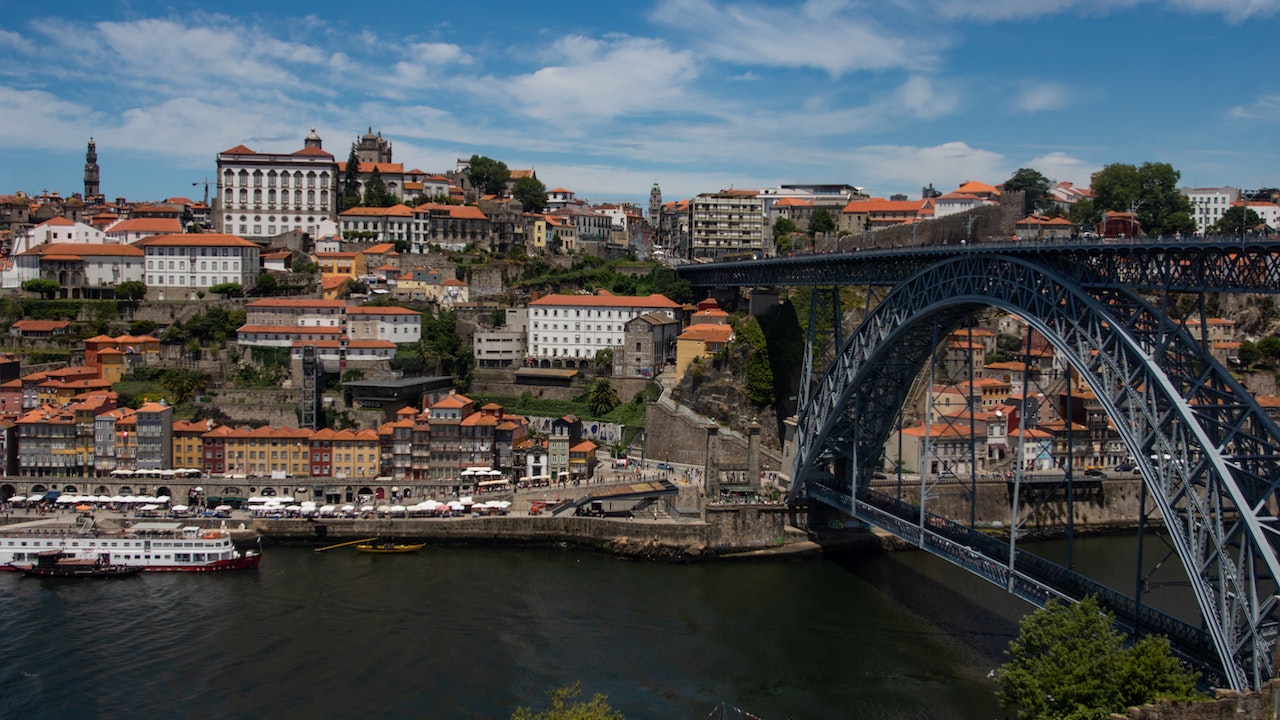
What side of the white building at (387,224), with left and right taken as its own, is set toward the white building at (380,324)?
front

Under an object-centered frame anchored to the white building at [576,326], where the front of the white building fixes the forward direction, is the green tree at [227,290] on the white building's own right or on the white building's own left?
on the white building's own right

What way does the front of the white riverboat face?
to the viewer's right

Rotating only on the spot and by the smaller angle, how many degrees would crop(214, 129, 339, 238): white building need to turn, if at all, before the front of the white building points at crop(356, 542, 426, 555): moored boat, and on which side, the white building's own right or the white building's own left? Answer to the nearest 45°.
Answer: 0° — it already faces it

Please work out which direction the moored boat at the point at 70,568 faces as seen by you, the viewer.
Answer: facing to the right of the viewer

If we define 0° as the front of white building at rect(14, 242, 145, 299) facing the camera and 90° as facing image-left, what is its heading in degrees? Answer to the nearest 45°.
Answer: approximately 0°

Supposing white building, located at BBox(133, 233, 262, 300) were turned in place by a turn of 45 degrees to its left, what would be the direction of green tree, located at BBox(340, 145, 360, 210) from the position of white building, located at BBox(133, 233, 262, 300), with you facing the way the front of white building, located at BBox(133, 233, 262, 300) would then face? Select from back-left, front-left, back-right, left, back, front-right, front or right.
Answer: left

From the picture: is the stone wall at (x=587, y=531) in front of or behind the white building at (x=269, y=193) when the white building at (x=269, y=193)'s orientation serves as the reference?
in front

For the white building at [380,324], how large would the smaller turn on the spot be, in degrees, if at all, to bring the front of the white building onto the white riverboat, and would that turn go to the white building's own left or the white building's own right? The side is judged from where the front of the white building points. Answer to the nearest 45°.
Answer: approximately 45° to the white building's own right

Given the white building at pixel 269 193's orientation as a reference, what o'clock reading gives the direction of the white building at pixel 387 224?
the white building at pixel 387 224 is roughly at 10 o'clock from the white building at pixel 269 193.

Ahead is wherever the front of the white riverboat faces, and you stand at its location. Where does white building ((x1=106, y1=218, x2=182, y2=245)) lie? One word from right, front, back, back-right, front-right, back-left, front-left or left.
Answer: left

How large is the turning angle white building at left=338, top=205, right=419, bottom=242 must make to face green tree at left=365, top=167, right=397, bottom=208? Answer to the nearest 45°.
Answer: approximately 180°
